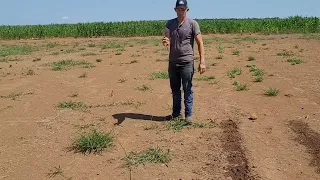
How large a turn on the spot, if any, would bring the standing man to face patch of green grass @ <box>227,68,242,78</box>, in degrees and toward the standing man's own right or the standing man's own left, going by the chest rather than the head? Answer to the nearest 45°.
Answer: approximately 180°

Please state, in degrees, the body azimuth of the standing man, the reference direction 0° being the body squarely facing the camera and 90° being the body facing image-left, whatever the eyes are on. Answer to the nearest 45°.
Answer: approximately 0°

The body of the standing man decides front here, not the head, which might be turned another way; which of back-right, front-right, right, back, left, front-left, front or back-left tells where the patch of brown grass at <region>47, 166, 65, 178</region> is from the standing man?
front-right

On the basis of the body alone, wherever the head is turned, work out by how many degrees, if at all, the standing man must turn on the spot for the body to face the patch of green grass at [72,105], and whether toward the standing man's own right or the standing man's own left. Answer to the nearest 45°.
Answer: approximately 135° to the standing man's own right

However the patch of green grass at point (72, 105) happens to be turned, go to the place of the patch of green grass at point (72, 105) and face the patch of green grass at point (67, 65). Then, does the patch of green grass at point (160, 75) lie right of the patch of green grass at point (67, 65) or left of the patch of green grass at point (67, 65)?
right

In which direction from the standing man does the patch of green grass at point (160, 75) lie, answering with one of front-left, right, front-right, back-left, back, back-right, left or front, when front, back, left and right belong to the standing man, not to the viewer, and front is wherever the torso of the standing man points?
back

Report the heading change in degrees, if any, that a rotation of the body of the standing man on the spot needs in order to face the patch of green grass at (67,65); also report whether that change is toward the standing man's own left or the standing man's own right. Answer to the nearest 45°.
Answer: approximately 135° to the standing man's own right
